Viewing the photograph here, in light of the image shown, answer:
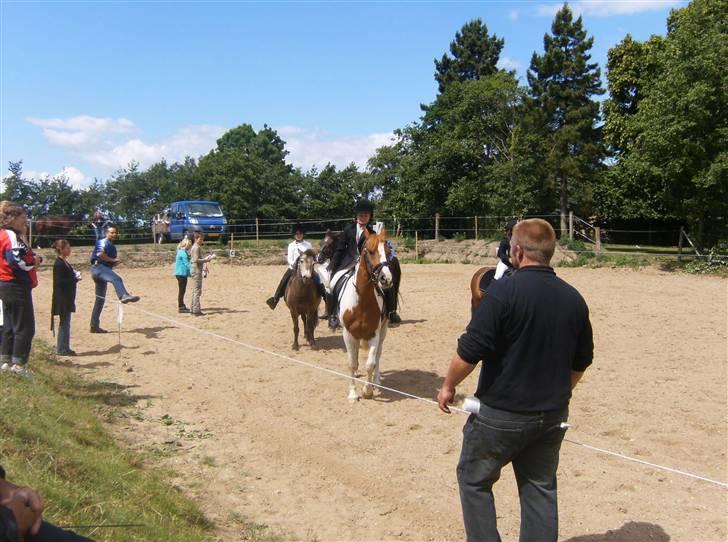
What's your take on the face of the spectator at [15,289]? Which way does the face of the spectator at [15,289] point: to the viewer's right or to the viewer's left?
to the viewer's right

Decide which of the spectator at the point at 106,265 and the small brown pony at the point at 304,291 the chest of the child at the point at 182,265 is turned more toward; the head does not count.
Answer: the small brown pony

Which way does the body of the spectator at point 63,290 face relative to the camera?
to the viewer's right

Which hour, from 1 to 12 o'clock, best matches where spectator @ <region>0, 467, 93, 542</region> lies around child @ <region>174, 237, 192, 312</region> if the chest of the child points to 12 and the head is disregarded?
The spectator is roughly at 3 o'clock from the child.

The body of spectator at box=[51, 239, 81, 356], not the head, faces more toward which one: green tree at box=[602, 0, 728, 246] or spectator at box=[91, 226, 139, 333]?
the green tree

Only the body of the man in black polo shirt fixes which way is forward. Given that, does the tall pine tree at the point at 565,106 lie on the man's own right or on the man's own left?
on the man's own right

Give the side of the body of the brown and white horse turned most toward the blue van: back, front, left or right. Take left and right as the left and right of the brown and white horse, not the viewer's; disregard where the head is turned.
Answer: back

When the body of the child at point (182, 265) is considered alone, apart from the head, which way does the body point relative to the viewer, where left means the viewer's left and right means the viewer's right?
facing to the right of the viewer

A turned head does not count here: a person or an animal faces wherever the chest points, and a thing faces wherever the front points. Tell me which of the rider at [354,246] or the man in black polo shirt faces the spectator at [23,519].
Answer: the rider

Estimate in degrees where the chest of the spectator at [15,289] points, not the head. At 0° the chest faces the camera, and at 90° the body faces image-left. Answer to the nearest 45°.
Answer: approximately 270°

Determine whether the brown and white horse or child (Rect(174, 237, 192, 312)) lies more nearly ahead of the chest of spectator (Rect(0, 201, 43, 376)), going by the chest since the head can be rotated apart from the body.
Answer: the brown and white horse
